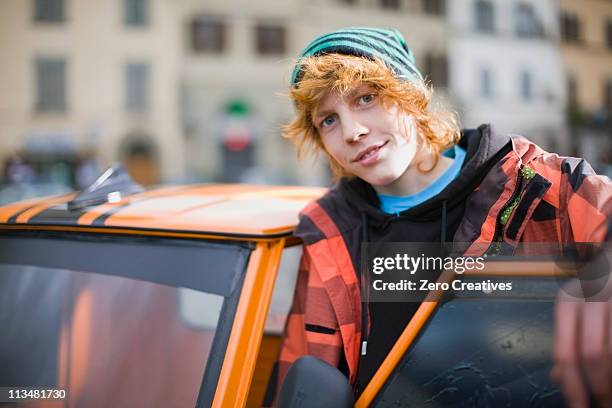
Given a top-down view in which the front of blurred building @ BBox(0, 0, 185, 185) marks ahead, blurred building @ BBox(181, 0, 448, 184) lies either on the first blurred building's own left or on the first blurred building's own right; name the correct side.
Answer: on the first blurred building's own left

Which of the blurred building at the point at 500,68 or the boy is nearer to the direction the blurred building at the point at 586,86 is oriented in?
the boy

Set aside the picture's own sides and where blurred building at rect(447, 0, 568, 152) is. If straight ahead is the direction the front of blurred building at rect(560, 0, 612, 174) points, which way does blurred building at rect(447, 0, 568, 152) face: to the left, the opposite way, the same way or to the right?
the same way

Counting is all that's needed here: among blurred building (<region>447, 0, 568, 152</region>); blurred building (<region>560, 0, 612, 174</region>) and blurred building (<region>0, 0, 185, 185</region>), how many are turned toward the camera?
3

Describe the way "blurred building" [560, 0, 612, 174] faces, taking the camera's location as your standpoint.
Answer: facing the viewer

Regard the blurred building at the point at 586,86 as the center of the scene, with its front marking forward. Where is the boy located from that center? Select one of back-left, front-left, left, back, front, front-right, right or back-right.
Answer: front

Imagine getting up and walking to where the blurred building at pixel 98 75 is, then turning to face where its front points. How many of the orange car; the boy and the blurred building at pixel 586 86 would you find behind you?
0

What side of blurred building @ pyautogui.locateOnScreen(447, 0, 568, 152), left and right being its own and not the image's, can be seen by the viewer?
front

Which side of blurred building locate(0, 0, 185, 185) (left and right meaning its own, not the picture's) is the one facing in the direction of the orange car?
front

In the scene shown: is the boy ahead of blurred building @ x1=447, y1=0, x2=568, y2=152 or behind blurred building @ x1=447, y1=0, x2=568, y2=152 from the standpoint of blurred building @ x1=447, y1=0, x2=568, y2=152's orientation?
ahead
